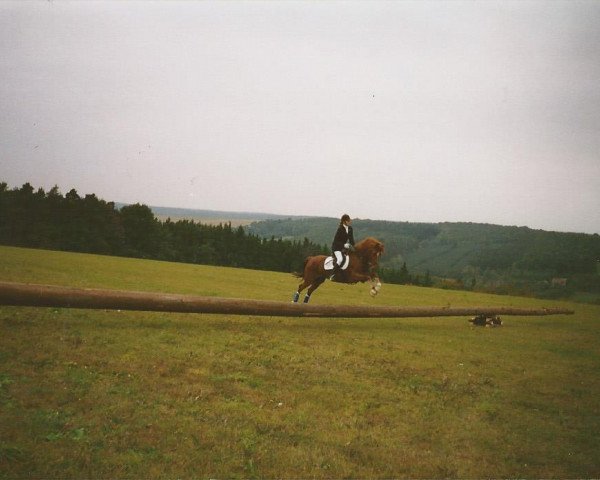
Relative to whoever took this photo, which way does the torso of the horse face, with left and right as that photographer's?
facing to the right of the viewer

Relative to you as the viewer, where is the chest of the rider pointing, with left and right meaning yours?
facing the viewer and to the right of the viewer
